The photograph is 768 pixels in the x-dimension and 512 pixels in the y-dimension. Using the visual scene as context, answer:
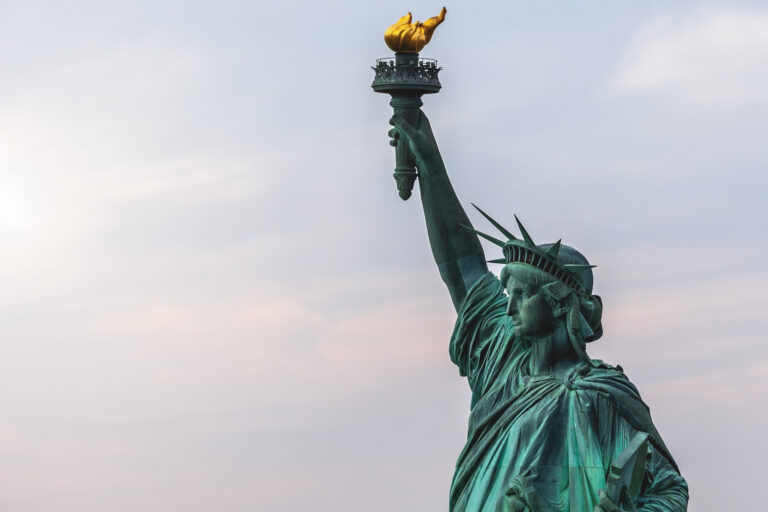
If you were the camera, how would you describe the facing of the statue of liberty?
facing the viewer and to the left of the viewer
